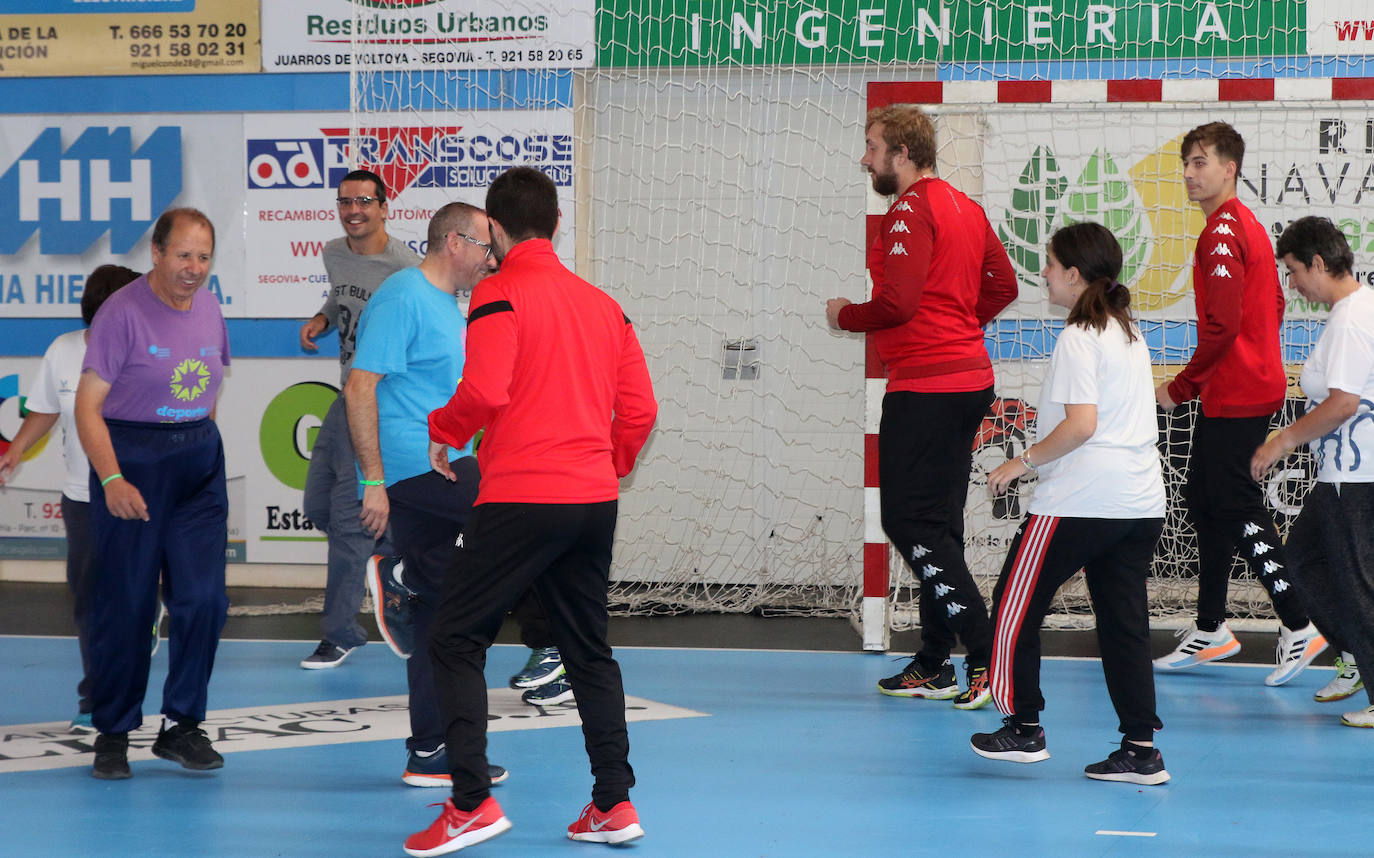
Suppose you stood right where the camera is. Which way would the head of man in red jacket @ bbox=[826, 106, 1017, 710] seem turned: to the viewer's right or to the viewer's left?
to the viewer's left

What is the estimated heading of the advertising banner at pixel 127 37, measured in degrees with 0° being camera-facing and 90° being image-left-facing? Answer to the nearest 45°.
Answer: approximately 0°

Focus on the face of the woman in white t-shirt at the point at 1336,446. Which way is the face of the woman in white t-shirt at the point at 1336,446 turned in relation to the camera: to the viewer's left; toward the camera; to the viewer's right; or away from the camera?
to the viewer's left

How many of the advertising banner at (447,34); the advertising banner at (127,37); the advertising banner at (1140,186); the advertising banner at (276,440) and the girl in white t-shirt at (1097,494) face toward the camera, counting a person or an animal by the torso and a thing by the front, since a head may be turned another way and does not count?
4

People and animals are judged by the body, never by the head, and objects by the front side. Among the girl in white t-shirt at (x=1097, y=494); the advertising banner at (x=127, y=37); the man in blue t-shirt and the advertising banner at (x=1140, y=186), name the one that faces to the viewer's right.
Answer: the man in blue t-shirt

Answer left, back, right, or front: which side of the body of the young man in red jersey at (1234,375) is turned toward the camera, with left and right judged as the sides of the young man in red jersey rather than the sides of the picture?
left

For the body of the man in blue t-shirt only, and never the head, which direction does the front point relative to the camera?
to the viewer's right

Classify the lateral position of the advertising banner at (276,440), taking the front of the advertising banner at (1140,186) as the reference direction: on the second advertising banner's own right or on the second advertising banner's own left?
on the second advertising banner's own right

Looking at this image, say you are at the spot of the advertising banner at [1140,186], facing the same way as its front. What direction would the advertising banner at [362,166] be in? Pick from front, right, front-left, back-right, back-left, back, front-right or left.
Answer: right

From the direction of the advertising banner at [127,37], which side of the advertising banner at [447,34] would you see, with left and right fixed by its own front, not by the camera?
right

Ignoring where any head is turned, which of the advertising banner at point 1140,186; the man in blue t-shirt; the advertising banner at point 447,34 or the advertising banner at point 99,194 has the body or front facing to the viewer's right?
the man in blue t-shirt

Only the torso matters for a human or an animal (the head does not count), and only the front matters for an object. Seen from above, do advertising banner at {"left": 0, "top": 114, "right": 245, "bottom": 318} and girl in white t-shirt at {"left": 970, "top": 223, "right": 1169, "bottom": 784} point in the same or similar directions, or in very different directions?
very different directions
